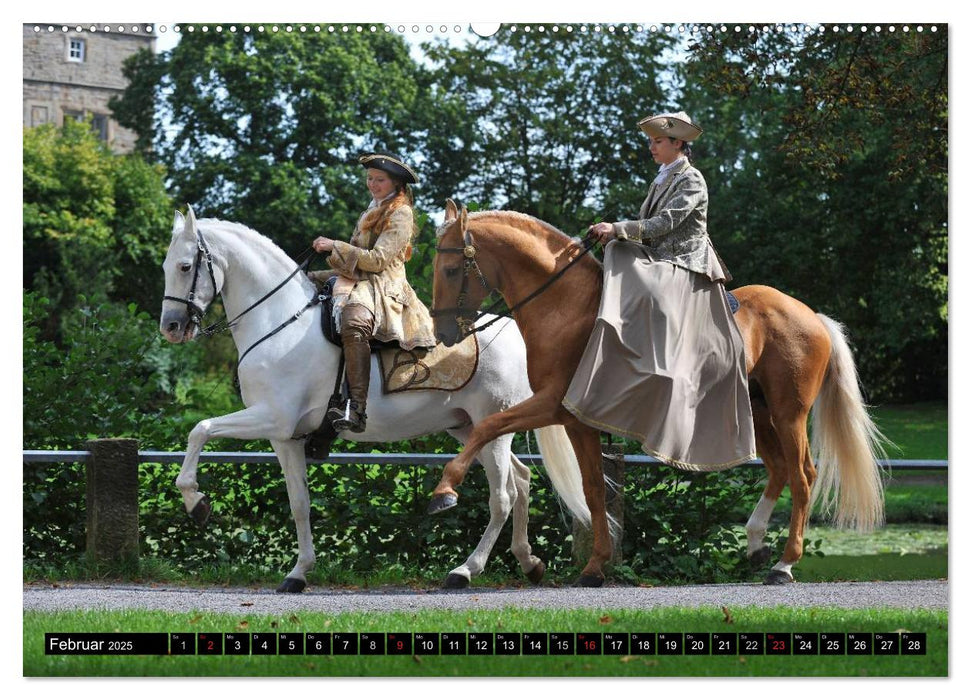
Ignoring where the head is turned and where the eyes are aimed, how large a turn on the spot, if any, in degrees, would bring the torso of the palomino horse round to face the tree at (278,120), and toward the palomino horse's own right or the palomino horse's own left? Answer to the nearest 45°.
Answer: approximately 45° to the palomino horse's own right

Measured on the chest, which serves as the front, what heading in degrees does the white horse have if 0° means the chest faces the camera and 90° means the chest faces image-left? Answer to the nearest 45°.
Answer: approximately 90°

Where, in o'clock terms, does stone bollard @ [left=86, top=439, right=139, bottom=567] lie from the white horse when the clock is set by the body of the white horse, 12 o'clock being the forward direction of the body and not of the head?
The stone bollard is roughly at 1 o'clock from the white horse.

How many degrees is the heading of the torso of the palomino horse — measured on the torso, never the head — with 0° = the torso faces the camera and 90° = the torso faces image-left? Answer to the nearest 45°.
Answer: approximately 90°

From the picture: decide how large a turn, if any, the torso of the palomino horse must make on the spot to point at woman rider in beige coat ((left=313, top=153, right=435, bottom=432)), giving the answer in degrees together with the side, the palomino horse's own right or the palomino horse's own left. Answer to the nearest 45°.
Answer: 0° — it already faces them

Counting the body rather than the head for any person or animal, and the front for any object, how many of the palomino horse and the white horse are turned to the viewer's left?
2
